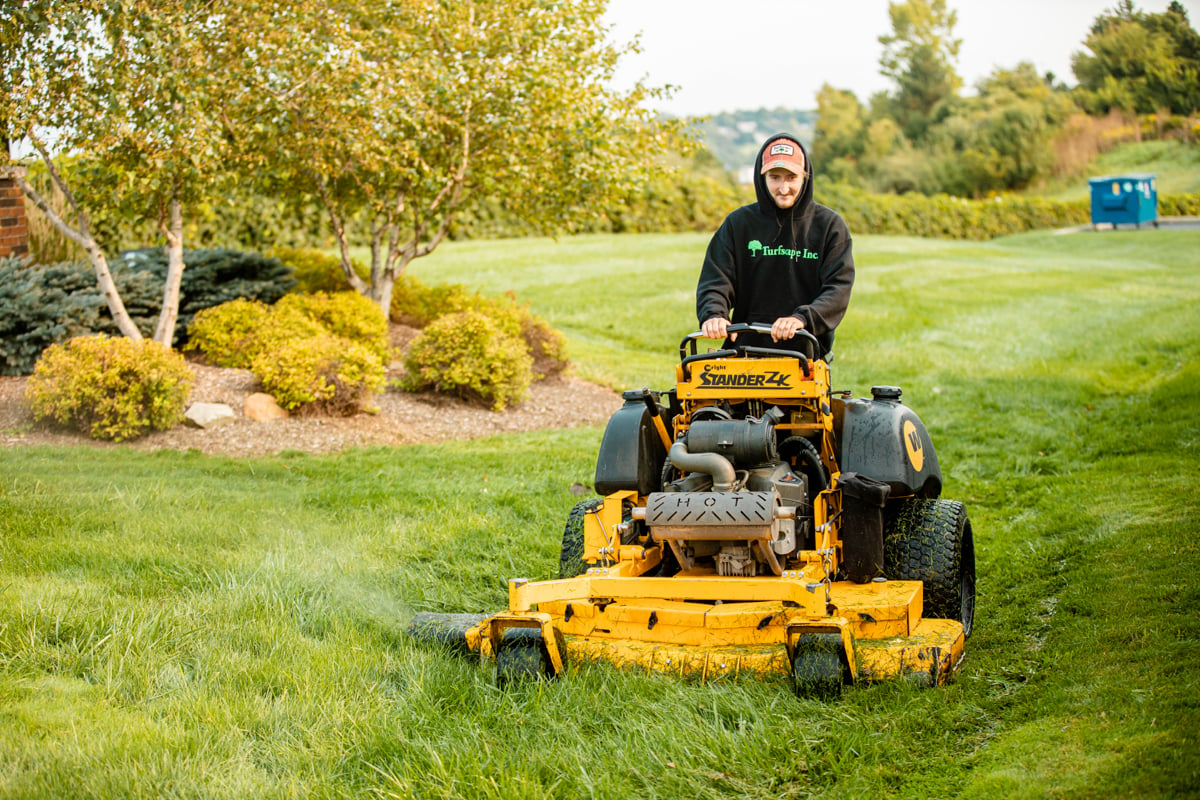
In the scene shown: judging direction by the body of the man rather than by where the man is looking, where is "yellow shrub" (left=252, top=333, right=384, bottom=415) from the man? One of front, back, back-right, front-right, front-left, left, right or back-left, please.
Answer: back-right

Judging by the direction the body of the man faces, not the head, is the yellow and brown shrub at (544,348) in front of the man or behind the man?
behind

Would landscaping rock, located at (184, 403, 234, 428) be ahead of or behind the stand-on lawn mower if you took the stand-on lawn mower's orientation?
behind

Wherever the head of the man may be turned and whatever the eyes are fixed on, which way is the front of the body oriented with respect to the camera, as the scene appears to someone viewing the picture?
toward the camera

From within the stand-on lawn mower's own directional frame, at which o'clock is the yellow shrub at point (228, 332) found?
The yellow shrub is roughly at 5 o'clock from the stand-on lawn mower.

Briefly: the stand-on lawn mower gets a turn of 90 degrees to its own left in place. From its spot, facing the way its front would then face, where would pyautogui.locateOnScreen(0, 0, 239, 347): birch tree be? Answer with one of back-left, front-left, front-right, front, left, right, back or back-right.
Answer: back-left
